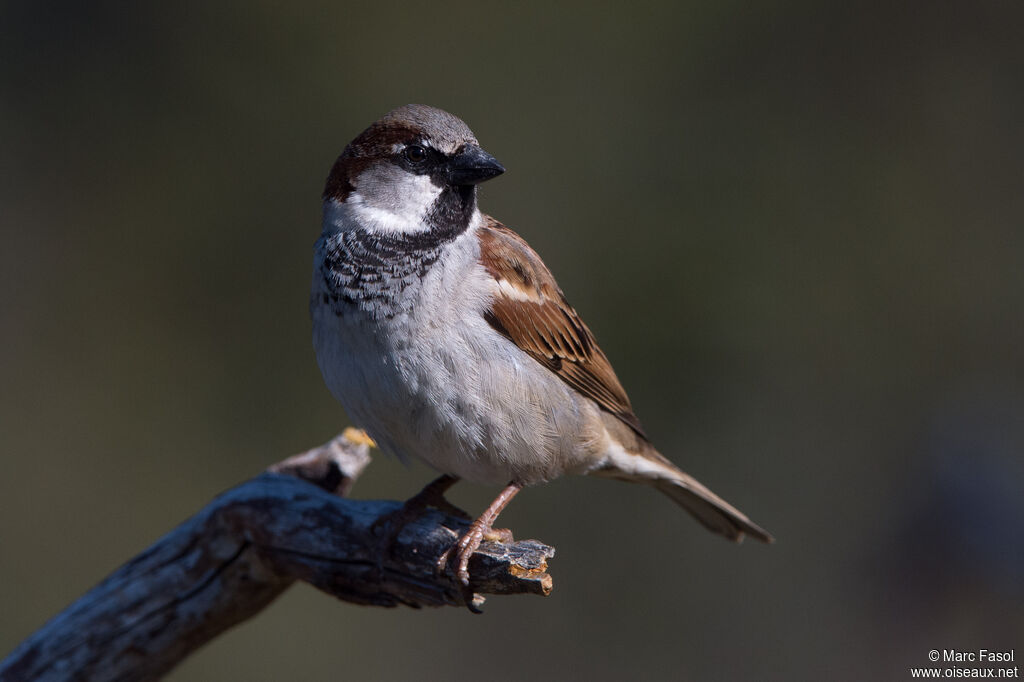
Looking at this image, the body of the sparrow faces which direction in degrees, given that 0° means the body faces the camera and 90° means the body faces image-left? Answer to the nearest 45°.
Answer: approximately 45°
